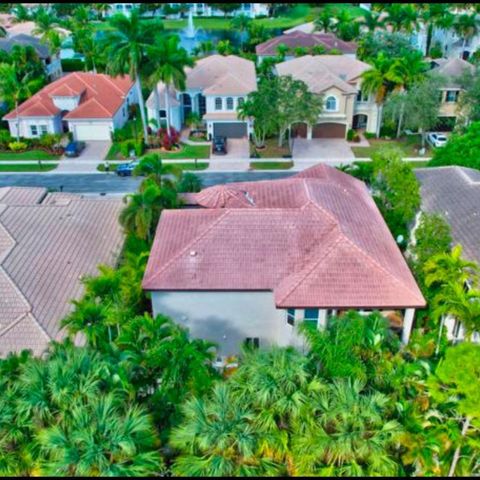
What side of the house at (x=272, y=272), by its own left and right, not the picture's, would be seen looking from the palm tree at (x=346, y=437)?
back

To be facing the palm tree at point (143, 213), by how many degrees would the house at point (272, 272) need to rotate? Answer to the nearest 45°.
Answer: approximately 45° to its left

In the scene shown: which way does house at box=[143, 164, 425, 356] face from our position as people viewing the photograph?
facing away from the viewer

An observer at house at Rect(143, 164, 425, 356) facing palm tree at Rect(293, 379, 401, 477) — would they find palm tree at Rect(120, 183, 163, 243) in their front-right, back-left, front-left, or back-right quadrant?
back-right
